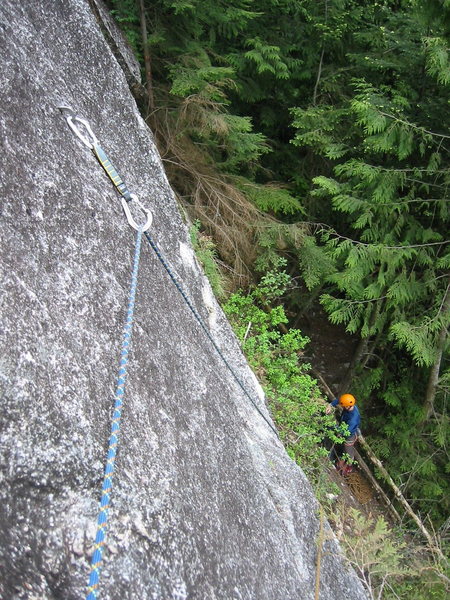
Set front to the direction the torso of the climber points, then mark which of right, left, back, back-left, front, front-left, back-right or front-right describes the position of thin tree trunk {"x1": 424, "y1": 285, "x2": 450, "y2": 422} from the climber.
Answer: back

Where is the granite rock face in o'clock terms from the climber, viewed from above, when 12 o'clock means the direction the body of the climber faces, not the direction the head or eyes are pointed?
The granite rock face is roughly at 11 o'clock from the climber.

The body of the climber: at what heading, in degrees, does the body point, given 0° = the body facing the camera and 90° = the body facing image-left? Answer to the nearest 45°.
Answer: approximately 45°

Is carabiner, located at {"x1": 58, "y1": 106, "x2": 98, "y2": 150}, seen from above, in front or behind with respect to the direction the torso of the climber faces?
in front

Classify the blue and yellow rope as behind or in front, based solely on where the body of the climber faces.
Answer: in front
